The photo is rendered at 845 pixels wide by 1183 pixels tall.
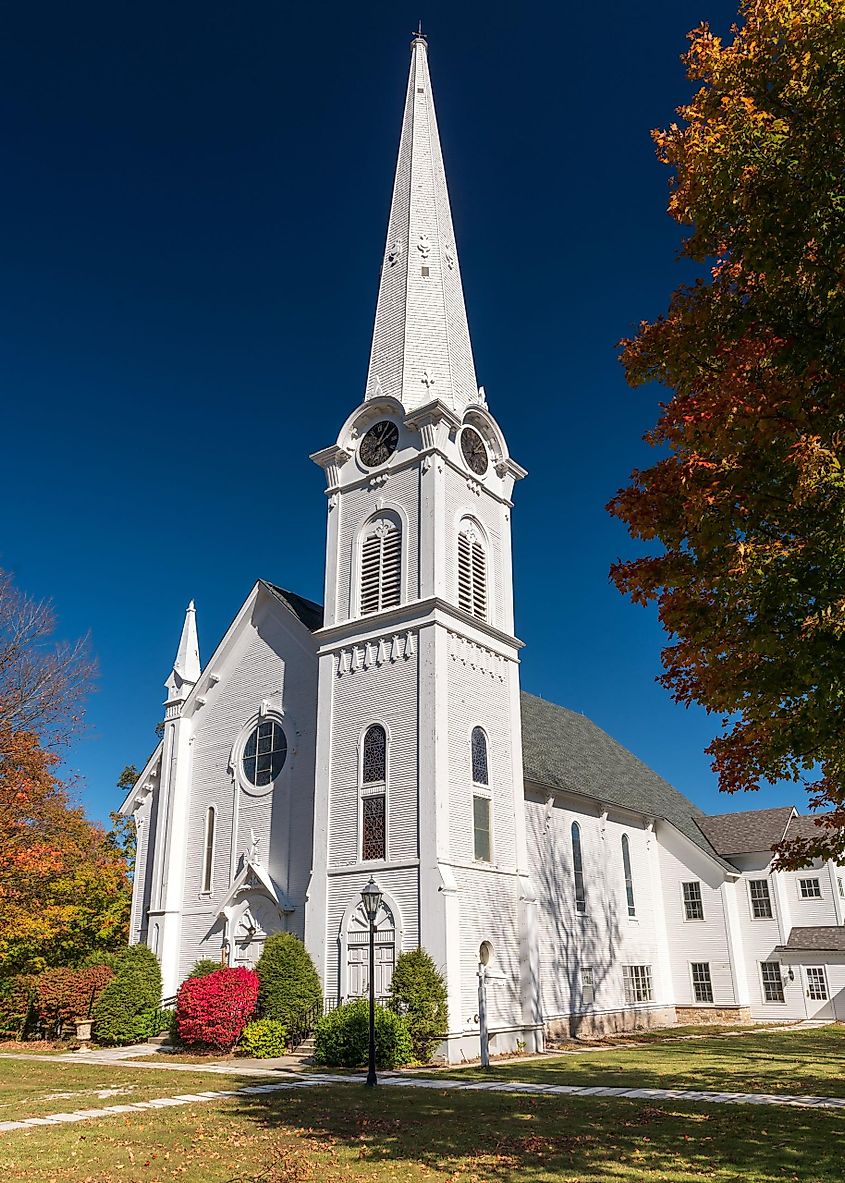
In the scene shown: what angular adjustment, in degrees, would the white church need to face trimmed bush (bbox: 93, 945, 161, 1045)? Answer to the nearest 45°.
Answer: approximately 45° to its right

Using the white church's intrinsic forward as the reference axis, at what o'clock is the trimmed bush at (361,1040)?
The trimmed bush is roughly at 11 o'clock from the white church.

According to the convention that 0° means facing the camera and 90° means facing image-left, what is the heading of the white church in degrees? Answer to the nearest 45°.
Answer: approximately 45°

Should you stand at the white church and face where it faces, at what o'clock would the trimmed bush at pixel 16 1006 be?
The trimmed bush is roughly at 2 o'clock from the white church.

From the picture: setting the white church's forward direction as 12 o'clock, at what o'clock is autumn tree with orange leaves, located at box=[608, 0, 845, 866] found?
The autumn tree with orange leaves is roughly at 10 o'clock from the white church.
